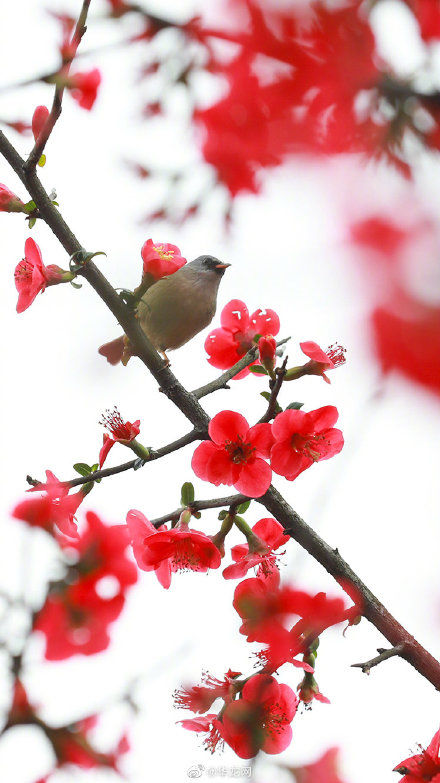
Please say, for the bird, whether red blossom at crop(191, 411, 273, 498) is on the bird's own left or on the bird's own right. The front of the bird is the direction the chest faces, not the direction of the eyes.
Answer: on the bird's own right

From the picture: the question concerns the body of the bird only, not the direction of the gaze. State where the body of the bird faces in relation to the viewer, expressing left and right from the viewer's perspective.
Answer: facing to the right of the viewer

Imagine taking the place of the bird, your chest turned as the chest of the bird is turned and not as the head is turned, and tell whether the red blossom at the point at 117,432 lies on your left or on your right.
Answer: on your right
